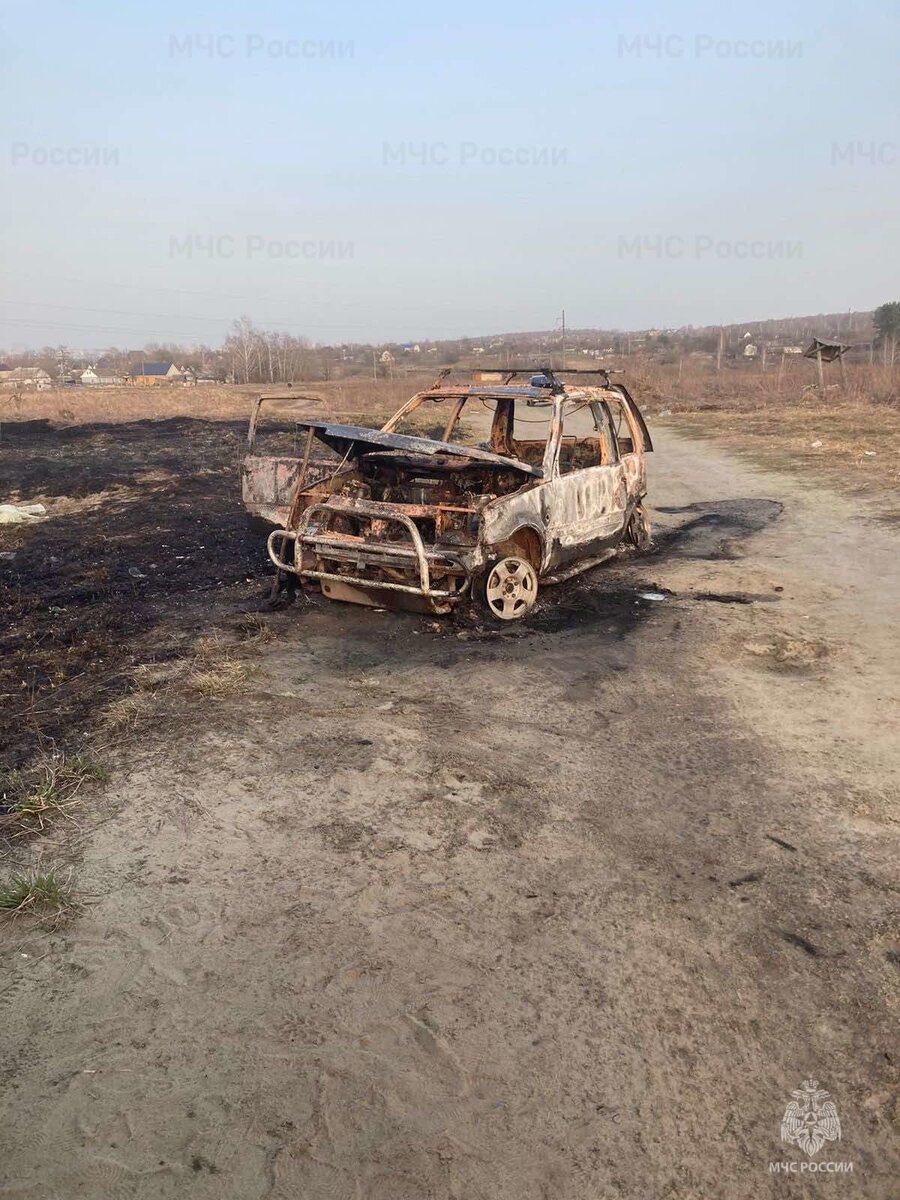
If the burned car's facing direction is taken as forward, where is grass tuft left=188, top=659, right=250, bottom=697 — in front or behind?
in front

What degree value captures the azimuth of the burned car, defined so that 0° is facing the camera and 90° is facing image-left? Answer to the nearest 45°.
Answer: approximately 45°

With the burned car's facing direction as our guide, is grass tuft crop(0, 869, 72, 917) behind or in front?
in front

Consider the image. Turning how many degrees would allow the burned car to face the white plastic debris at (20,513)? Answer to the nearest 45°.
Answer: approximately 90° to its right

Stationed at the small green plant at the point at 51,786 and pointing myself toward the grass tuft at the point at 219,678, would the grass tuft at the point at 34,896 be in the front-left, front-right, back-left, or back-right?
back-right

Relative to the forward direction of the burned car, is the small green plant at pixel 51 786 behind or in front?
in front

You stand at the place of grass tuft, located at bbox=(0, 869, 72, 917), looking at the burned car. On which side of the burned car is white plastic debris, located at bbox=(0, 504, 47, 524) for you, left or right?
left
